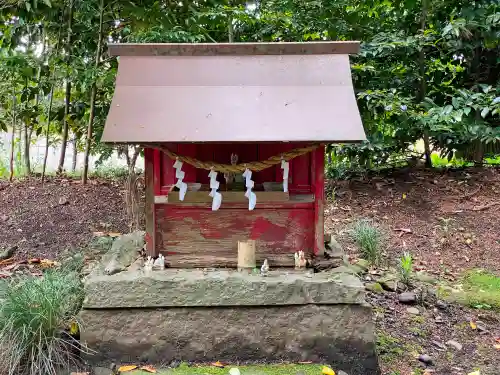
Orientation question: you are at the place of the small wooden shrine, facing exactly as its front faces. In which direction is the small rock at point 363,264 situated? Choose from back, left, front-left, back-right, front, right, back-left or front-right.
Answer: back-left

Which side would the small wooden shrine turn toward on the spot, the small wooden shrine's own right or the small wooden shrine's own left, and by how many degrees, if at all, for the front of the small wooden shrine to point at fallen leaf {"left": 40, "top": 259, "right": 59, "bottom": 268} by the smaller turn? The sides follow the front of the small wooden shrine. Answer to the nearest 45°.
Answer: approximately 135° to the small wooden shrine's own right

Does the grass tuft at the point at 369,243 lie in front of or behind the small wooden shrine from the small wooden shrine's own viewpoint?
behind

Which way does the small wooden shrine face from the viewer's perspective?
toward the camera

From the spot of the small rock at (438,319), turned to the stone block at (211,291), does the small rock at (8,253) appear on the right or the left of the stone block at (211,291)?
right

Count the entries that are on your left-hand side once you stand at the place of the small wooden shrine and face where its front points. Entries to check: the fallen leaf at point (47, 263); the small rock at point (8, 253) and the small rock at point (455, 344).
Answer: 1

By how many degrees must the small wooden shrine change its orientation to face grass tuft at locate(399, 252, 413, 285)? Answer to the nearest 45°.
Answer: approximately 135° to its left

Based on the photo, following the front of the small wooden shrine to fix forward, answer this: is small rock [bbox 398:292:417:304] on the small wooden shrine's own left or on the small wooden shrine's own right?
on the small wooden shrine's own left

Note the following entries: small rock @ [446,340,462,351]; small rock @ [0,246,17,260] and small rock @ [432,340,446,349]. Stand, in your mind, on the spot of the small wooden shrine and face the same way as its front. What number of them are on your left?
2

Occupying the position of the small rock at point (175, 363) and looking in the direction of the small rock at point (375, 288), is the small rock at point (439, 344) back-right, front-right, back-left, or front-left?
front-right

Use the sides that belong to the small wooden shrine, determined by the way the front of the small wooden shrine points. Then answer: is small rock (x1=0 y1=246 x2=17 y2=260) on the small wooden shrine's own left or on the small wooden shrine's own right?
on the small wooden shrine's own right

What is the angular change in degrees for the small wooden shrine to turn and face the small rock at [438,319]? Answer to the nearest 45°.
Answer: approximately 90° to its left

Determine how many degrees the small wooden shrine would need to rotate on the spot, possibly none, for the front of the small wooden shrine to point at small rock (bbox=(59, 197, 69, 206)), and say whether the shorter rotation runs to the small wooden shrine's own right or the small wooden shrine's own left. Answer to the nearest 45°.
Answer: approximately 135° to the small wooden shrine's own right

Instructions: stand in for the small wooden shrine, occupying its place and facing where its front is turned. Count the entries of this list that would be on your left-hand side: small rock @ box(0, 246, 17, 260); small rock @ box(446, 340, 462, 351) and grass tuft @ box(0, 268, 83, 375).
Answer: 1
